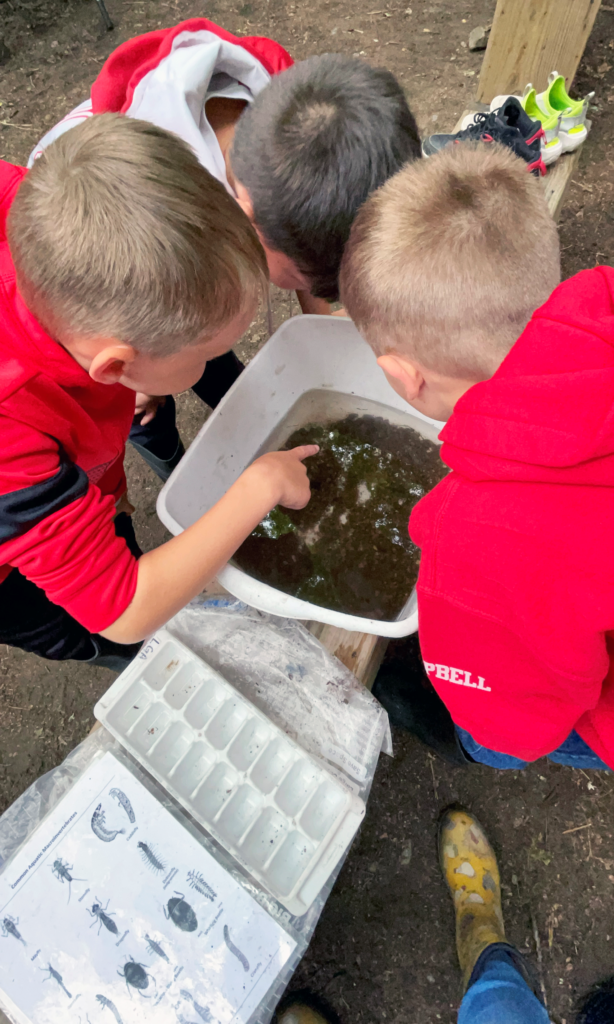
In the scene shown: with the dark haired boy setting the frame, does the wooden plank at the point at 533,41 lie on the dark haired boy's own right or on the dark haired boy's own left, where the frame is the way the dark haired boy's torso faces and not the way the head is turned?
on the dark haired boy's own left

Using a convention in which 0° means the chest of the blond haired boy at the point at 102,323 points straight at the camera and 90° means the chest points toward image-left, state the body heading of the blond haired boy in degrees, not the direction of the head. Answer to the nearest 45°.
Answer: approximately 270°

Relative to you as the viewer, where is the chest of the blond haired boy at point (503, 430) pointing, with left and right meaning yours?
facing away from the viewer and to the left of the viewer

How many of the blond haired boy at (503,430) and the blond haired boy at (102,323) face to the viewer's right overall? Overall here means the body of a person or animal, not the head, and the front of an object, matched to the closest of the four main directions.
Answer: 1
